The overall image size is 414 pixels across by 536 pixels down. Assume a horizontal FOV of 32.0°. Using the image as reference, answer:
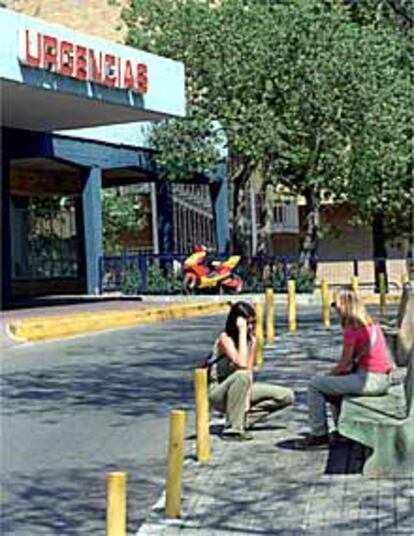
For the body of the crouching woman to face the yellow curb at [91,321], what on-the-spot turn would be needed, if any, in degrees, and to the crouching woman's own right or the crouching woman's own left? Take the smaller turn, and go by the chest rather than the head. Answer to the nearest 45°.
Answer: approximately 135° to the crouching woman's own left

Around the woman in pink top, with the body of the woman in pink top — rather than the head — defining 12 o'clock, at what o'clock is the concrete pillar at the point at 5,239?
The concrete pillar is roughly at 2 o'clock from the woman in pink top.

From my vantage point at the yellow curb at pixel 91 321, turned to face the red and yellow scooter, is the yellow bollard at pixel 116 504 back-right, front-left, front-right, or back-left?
back-right

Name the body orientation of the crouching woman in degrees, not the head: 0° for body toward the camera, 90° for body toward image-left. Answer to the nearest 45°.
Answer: approximately 315°

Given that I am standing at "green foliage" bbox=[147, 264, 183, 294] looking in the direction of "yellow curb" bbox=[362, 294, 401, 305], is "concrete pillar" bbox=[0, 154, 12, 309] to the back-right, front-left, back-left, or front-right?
back-right

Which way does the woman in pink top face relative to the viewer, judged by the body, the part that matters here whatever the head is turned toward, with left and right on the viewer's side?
facing to the left of the viewer

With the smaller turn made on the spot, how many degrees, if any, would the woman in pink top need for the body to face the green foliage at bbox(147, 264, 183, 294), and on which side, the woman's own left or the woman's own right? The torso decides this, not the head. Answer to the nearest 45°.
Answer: approximately 90° to the woman's own right

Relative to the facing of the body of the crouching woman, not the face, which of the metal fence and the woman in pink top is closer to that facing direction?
the woman in pink top

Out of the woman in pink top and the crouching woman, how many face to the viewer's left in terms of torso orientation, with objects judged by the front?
1

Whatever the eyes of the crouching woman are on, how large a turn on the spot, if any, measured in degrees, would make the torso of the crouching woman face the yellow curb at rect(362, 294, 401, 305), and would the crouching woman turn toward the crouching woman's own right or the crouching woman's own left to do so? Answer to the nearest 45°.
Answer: approximately 135° to the crouching woman's own left

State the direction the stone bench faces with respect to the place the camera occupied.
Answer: facing to the left of the viewer
